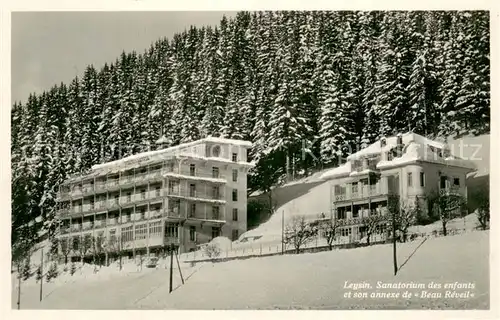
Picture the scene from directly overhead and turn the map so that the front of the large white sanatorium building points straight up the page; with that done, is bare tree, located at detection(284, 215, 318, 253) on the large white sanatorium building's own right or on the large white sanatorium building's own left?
on the large white sanatorium building's own left

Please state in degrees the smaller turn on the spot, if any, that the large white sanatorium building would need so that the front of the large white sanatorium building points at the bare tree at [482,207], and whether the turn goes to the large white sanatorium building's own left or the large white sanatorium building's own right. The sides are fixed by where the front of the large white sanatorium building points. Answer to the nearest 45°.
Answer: approximately 135° to the large white sanatorium building's own left

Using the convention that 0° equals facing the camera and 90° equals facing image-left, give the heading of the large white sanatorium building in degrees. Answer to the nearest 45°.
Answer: approximately 45°
